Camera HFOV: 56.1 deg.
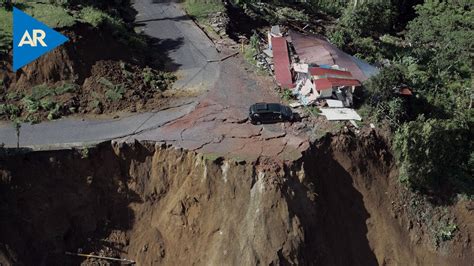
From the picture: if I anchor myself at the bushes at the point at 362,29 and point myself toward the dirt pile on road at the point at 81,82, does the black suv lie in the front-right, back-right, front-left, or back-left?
front-left

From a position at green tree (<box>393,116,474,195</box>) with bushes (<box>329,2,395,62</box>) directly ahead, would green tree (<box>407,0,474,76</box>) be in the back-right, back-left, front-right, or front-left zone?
front-right

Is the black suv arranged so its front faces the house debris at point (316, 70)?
no

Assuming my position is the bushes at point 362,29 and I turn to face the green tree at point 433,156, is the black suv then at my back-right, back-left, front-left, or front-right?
front-right

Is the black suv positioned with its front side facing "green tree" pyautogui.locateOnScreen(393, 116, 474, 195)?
yes

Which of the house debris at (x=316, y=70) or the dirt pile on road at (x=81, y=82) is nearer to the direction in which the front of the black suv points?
the house debris

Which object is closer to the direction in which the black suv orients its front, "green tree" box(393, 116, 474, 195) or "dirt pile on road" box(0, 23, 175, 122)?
the green tree

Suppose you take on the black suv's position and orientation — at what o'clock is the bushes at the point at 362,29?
The bushes is roughly at 10 o'clock from the black suv.

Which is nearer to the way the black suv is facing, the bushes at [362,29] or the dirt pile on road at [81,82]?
the bushes

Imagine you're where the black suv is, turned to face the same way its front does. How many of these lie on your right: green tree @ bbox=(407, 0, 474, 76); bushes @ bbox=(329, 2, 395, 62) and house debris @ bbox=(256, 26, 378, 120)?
0

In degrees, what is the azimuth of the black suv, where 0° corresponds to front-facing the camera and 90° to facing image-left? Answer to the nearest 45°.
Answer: approximately 270°

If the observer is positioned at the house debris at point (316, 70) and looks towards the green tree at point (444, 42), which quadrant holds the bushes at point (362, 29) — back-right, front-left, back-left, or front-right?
front-left

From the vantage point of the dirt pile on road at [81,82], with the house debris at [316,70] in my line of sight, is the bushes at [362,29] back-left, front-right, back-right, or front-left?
front-left

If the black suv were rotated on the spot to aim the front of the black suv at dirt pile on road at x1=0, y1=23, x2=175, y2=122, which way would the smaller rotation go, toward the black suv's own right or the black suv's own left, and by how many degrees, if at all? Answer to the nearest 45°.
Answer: approximately 180°
